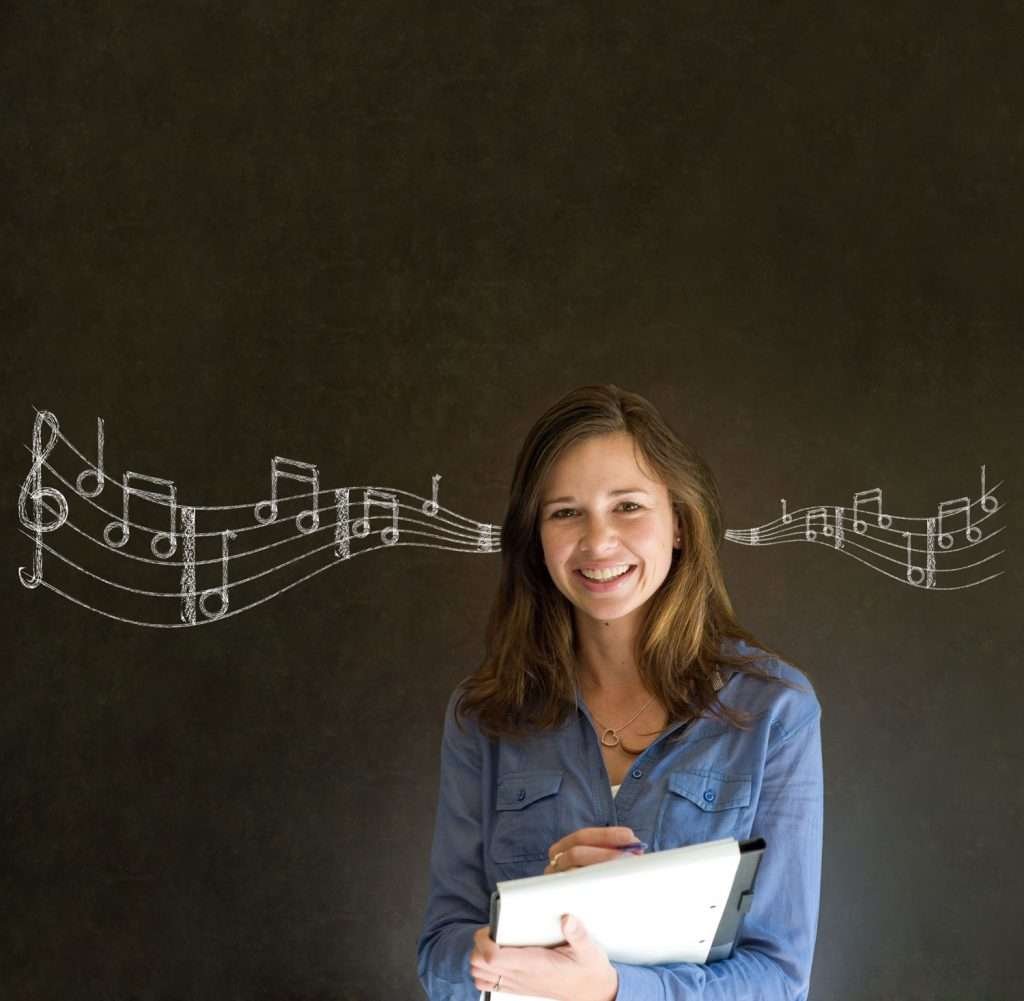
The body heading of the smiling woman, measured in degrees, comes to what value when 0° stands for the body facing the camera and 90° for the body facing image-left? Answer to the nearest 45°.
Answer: approximately 0°
